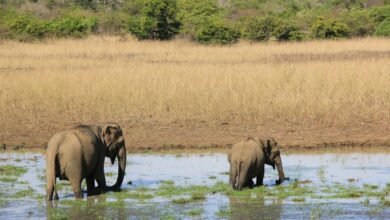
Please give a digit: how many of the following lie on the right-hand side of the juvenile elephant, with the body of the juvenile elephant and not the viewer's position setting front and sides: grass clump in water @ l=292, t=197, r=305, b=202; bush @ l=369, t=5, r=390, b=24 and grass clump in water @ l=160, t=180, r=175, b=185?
1

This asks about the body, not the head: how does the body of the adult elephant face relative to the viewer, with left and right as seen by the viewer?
facing away from the viewer and to the right of the viewer

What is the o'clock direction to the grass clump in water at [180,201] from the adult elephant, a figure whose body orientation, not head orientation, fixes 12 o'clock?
The grass clump in water is roughly at 2 o'clock from the adult elephant.

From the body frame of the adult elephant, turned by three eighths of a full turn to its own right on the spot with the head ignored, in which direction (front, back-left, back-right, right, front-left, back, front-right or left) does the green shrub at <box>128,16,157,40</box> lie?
back

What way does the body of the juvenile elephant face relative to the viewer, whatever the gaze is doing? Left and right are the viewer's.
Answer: facing away from the viewer and to the right of the viewer

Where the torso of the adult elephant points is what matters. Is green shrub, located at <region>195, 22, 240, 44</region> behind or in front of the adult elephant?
in front

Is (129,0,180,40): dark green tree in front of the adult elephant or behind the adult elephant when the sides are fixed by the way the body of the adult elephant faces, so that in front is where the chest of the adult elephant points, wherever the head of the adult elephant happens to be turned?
in front

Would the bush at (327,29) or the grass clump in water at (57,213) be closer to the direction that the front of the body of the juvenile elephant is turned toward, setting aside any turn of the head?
the bush

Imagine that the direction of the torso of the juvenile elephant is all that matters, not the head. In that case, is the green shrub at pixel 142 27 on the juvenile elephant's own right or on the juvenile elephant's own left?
on the juvenile elephant's own left

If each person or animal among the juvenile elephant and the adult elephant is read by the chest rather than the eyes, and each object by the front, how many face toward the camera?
0

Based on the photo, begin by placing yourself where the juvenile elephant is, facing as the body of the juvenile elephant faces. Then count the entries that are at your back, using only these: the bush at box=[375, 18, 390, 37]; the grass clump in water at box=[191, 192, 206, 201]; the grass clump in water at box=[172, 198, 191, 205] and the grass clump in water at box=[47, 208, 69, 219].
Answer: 3

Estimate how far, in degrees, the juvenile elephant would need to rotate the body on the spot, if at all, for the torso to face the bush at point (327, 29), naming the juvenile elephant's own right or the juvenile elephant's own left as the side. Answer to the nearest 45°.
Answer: approximately 45° to the juvenile elephant's own left

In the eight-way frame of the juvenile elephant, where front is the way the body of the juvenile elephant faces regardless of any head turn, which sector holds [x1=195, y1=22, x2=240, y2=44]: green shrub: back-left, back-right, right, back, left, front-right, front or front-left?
front-left

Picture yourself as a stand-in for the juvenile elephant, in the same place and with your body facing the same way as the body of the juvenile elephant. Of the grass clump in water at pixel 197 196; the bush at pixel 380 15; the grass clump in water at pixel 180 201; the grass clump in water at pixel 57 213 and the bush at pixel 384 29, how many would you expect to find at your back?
3

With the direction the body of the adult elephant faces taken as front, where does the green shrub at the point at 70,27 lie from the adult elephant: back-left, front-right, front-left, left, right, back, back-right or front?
front-left
